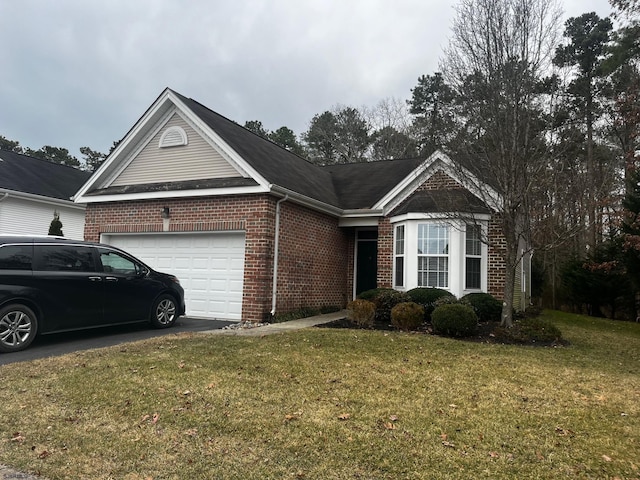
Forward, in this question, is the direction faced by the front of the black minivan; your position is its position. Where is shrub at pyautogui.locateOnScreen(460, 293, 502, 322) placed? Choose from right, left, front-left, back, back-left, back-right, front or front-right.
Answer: front-right

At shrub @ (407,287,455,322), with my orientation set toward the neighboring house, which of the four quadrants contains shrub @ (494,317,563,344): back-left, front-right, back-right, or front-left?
back-left

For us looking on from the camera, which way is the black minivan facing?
facing away from the viewer and to the right of the viewer

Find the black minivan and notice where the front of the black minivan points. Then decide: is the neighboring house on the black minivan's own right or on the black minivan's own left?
on the black minivan's own left

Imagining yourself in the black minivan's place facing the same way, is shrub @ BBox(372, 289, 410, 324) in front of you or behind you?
in front

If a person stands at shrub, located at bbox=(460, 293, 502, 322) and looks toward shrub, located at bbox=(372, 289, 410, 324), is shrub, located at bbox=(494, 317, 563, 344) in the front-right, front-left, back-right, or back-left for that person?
back-left

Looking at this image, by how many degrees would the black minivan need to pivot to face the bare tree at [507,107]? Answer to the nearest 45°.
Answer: approximately 45° to its right

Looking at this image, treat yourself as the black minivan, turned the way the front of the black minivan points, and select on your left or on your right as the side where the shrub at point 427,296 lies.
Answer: on your right

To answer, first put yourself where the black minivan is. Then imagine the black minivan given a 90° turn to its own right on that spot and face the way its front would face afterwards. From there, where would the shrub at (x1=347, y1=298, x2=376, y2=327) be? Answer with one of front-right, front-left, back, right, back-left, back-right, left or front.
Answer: front-left
